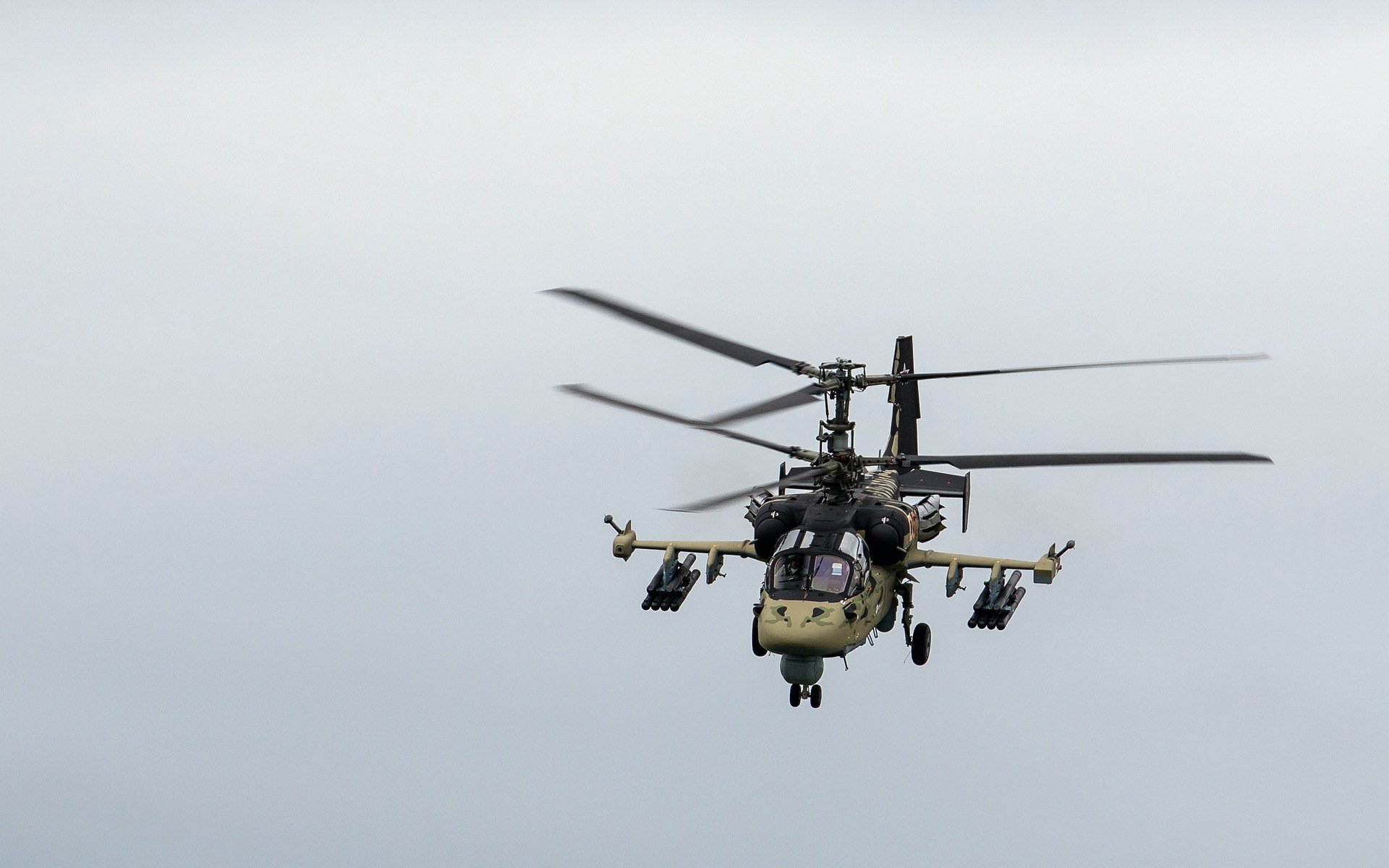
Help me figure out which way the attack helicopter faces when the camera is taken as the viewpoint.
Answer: facing the viewer
